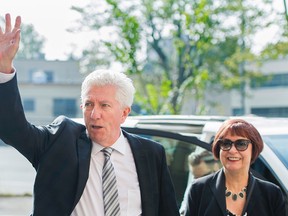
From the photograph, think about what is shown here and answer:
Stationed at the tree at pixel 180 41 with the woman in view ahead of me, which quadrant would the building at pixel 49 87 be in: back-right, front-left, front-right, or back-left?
back-right

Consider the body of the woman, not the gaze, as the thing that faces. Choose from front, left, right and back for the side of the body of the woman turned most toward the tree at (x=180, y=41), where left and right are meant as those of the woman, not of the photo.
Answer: back

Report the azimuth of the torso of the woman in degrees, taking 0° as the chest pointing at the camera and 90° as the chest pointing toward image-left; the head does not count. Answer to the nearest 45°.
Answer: approximately 0°

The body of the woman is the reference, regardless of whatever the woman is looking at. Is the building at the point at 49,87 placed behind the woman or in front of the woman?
behind
